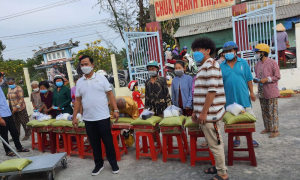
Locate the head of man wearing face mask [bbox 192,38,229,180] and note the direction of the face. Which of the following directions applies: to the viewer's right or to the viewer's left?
to the viewer's left

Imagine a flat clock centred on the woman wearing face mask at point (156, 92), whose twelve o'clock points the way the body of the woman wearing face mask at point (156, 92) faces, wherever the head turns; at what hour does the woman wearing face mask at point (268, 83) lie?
the woman wearing face mask at point (268, 83) is roughly at 9 o'clock from the woman wearing face mask at point (156, 92).

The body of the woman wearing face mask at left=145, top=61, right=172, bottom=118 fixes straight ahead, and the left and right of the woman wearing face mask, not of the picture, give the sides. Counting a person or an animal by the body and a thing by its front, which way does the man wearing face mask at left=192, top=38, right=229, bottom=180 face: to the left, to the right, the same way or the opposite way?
to the right

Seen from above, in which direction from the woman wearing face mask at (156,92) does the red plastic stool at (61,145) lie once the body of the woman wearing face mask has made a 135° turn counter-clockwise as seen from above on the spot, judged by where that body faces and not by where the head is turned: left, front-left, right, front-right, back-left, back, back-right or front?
back-left

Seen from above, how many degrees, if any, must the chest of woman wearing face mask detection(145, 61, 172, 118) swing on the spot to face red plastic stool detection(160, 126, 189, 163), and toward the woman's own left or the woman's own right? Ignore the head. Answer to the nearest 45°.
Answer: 0° — they already face it

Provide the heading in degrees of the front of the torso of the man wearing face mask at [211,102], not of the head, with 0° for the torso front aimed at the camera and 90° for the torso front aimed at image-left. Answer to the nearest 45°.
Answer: approximately 90°

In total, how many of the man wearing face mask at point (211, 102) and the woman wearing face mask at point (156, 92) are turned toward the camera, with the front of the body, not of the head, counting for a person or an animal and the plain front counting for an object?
1

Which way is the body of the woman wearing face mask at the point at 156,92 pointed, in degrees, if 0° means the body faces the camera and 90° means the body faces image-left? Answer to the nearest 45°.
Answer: approximately 0°

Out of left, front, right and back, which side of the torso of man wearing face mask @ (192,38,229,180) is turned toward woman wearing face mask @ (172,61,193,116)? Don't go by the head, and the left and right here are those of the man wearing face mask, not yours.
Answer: right

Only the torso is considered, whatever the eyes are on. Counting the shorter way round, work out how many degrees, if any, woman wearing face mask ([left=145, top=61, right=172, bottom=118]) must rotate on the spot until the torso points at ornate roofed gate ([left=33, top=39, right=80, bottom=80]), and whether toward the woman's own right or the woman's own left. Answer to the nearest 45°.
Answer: approximately 135° to the woman's own right
